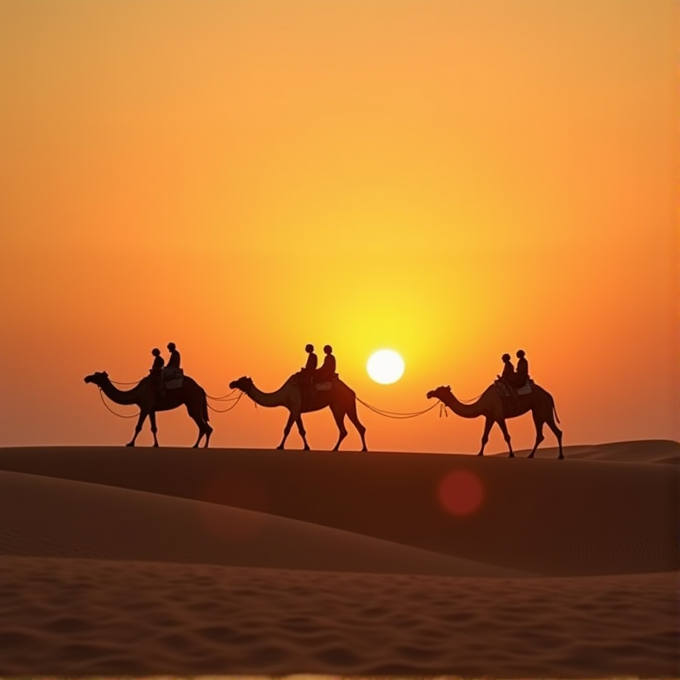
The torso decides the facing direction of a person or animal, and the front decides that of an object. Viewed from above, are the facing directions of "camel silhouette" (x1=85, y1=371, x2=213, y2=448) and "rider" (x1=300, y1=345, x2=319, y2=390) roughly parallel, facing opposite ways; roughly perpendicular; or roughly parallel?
roughly parallel

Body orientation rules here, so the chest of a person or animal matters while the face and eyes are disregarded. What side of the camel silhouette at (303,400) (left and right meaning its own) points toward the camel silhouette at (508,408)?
back

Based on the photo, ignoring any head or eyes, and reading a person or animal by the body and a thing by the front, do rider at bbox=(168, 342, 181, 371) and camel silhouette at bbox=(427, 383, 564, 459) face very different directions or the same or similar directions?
same or similar directions

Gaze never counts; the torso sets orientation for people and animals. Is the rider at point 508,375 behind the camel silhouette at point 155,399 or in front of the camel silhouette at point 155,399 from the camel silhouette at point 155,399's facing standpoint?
behind

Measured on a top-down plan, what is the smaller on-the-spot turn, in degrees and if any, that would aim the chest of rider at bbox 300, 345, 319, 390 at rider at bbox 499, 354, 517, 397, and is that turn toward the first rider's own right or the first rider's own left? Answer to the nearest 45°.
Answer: approximately 180°

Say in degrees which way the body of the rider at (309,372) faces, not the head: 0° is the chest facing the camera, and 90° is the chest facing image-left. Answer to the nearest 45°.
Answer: approximately 90°

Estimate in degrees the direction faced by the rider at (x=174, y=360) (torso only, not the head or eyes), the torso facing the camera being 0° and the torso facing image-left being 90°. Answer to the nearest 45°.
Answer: approximately 90°

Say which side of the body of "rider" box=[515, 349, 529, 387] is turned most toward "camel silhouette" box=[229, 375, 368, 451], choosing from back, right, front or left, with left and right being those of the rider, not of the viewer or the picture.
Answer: front

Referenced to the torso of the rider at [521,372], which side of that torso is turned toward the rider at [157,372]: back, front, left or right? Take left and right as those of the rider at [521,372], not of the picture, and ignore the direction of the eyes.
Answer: front

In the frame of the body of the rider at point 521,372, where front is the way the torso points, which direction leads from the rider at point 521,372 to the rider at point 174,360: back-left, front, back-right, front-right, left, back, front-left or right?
front

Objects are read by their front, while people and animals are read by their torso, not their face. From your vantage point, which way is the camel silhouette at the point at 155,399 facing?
to the viewer's left

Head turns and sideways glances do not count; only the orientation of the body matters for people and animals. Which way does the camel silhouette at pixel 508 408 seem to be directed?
to the viewer's left

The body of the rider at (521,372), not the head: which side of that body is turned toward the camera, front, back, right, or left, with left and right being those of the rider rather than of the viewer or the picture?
left

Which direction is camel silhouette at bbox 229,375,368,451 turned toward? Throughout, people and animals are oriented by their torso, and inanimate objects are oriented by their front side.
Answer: to the viewer's left

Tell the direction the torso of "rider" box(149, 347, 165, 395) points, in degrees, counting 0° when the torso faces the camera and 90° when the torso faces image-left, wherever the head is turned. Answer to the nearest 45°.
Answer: approximately 90°
